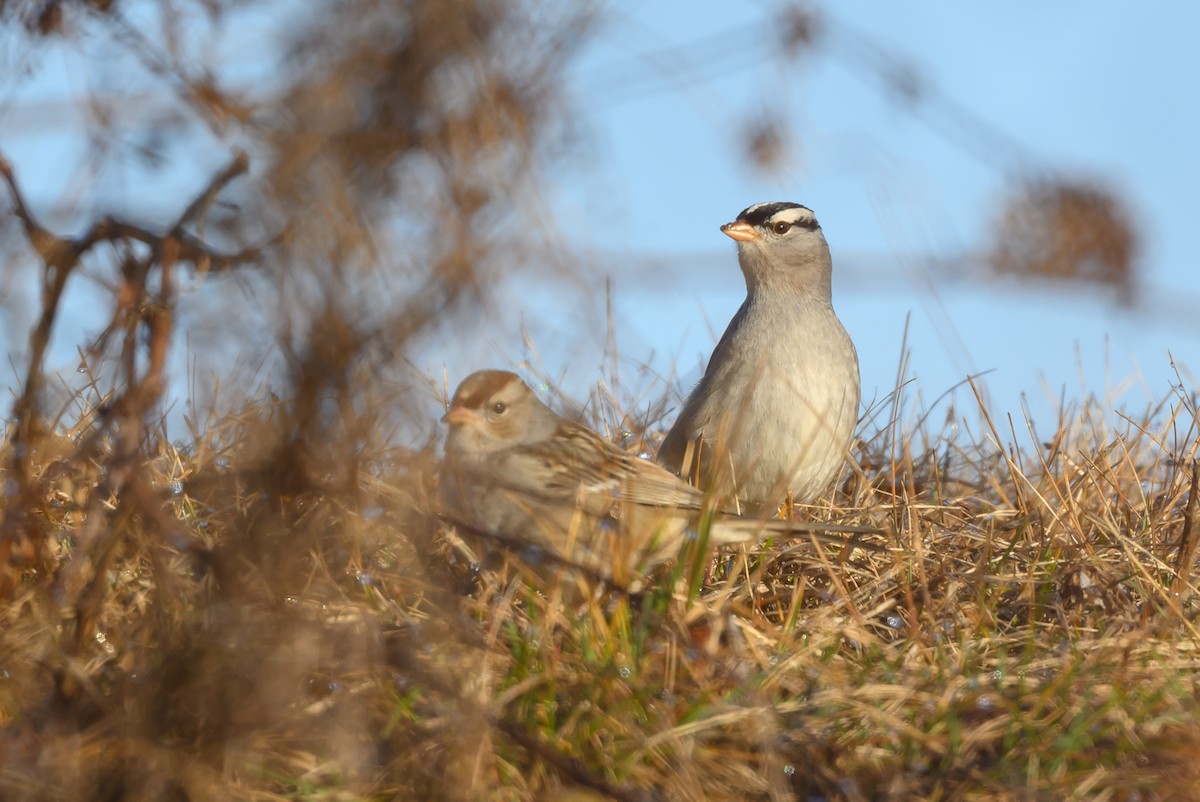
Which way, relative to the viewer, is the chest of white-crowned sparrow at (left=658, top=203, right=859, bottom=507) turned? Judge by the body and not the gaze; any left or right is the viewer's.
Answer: facing the viewer and to the right of the viewer

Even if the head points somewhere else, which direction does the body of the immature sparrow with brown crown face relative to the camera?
to the viewer's left

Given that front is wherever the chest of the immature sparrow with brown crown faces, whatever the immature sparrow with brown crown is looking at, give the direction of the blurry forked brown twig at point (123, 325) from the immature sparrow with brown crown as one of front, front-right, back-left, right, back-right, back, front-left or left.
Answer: front-left

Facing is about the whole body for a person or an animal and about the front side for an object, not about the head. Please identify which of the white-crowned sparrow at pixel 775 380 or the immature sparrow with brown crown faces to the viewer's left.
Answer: the immature sparrow with brown crown

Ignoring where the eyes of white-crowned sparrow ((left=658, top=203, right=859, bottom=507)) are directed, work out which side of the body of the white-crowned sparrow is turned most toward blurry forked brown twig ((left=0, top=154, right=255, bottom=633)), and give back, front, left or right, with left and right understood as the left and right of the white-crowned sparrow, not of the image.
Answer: right

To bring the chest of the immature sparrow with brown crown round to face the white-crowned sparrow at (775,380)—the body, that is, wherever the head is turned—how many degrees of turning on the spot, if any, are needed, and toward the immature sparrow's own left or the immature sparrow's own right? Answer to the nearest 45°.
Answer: approximately 135° to the immature sparrow's own right

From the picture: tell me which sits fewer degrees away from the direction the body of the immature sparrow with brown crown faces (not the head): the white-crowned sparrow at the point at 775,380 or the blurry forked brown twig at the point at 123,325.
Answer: the blurry forked brown twig

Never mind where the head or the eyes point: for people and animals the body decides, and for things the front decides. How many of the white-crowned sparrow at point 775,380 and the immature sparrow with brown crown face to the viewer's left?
1
